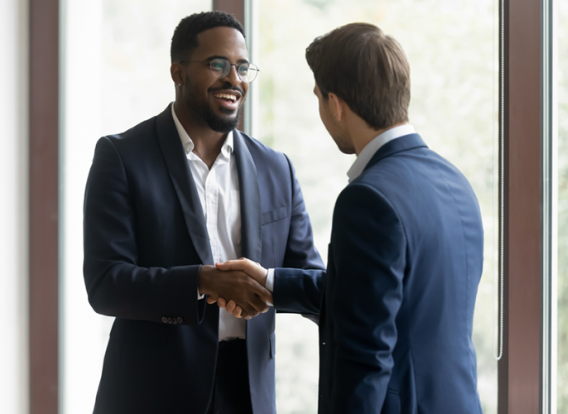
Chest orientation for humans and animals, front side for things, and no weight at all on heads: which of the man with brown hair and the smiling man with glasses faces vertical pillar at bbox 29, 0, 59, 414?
the man with brown hair

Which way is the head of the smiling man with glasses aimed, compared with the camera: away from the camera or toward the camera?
toward the camera

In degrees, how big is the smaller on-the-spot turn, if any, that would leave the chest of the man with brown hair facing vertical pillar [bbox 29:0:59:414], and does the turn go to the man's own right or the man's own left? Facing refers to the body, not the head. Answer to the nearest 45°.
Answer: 0° — they already face it

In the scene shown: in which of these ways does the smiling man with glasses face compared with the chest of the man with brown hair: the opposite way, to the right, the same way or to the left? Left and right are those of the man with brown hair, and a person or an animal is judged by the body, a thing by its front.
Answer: the opposite way

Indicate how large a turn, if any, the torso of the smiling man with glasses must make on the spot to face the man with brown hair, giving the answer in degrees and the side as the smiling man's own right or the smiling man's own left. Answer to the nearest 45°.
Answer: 0° — they already face them

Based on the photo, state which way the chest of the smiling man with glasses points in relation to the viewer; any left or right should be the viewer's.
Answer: facing the viewer and to the right of the viewer

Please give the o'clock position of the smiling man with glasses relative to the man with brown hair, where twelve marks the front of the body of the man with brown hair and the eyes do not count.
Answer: The smiling man with glasses is roughly at 12 o'clock from the man with brown hair.

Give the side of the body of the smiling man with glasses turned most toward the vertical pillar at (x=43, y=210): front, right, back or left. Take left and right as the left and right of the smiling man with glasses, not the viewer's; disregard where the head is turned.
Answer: back

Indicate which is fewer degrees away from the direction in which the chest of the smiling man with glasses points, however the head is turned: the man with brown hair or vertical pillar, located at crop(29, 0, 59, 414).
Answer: the man with brown hair

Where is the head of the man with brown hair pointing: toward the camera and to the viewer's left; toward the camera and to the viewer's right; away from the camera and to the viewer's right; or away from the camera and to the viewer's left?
away from the camera and to the viewer's left

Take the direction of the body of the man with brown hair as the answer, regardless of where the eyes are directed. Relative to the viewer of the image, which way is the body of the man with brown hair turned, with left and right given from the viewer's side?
facing away from the viewer and to the left of the viewer
